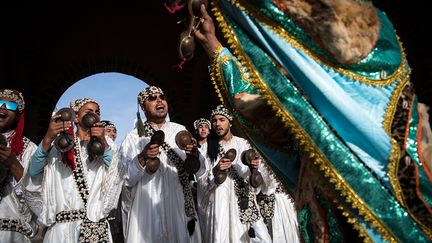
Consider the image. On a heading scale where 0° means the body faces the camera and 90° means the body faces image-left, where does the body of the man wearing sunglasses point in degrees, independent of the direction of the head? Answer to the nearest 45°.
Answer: approximately 45°

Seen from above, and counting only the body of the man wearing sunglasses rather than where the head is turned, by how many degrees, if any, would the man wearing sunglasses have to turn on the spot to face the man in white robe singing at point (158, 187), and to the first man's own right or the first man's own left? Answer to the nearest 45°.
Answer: approximately 135° to the first man's own left

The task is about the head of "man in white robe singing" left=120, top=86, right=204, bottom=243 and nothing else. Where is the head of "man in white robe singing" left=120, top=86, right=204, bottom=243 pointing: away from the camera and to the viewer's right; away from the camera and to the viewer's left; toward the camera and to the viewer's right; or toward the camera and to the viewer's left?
toward the camera and to the viewer's right

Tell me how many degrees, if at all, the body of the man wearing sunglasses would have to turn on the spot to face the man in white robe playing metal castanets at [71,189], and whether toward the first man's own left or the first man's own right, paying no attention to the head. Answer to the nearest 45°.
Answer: approximately 135° to the first man's own left

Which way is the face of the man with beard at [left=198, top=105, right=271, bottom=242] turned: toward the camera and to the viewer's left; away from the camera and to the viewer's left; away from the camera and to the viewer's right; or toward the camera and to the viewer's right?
toward the camera and to the viewer's left
